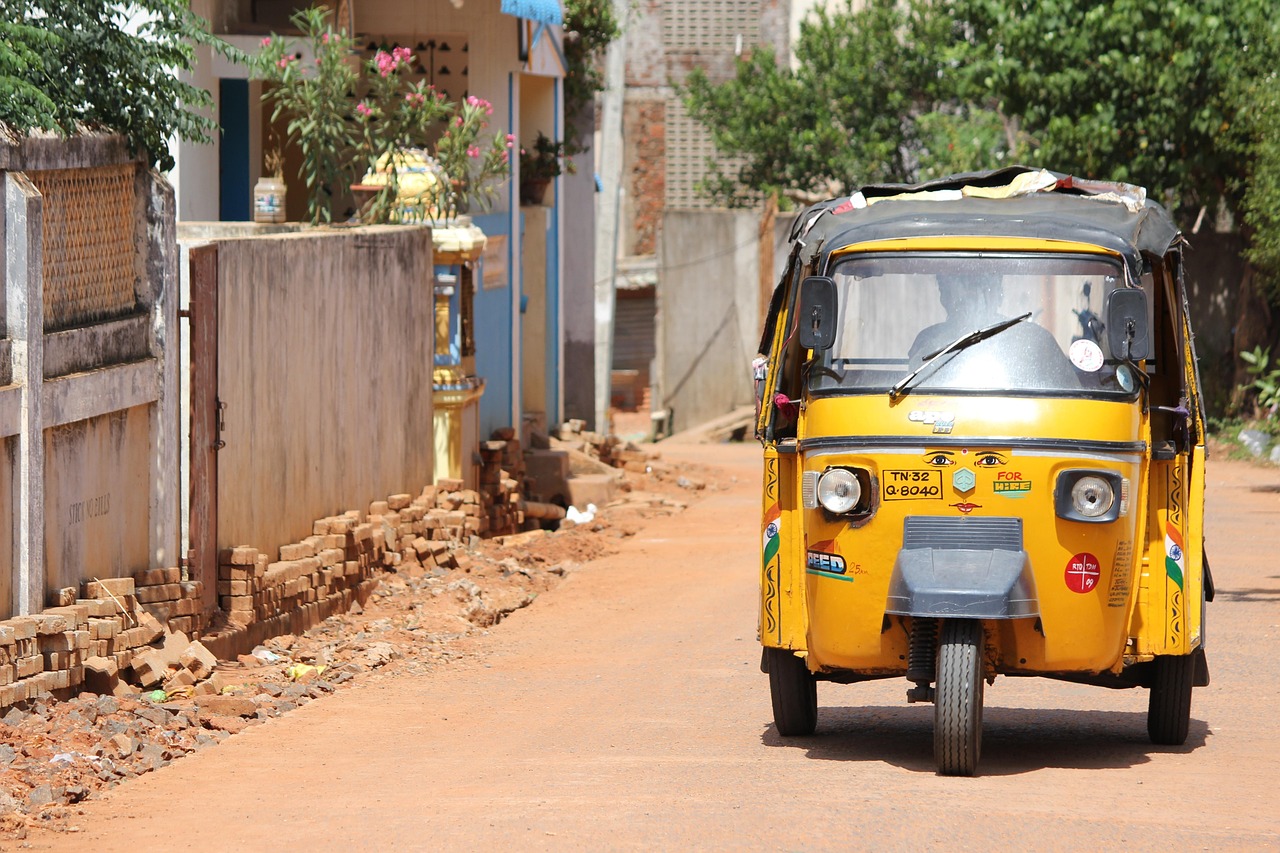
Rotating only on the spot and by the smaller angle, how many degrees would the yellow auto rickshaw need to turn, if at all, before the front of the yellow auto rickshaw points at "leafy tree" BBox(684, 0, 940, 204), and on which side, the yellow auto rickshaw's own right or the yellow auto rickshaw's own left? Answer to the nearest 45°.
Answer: approximately 180°

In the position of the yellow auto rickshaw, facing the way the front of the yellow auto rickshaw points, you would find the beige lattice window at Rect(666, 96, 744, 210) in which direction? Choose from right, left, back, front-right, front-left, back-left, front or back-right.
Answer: back

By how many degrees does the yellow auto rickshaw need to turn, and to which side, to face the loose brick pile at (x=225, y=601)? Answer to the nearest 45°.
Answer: approximately 135° to its right

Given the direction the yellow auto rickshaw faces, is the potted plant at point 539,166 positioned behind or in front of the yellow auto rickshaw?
behind

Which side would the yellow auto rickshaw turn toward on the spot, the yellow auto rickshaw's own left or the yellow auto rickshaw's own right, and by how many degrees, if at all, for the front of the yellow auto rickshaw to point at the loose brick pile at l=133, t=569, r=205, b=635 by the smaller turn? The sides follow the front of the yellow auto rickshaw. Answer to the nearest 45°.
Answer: approximately 135° to the yellow auto rickshaw's own right

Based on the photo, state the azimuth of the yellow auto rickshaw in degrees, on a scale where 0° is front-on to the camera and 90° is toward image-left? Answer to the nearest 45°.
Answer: approximately 0°

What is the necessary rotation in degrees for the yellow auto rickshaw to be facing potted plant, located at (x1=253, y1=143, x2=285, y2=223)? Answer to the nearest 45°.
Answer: approximately 135° to its right

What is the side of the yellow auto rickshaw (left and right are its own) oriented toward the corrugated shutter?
back

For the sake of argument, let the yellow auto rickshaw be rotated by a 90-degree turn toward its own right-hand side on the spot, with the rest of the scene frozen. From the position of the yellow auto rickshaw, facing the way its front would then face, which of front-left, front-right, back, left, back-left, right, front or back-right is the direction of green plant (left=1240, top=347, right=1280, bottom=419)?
right

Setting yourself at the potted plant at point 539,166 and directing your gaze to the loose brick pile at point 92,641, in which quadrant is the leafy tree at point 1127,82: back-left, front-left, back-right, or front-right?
back-left

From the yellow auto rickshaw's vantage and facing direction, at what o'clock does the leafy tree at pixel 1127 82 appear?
The leafy tree is roughly at 6 o'clock from the yellow auto rickshaw.
